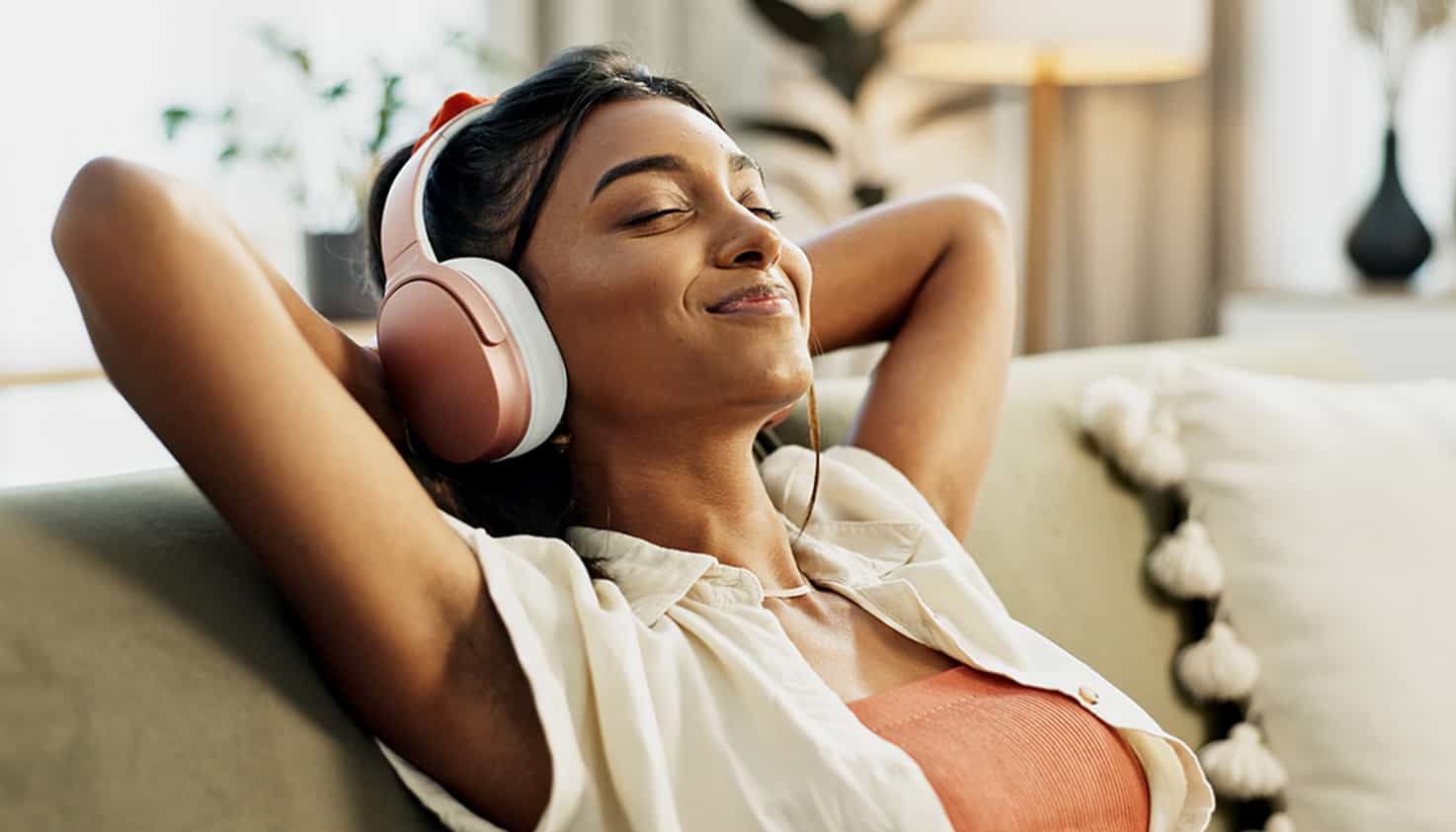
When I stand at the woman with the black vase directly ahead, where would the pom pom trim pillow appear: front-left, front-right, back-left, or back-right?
front-right

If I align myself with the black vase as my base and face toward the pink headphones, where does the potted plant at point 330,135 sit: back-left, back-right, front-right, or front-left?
front-right

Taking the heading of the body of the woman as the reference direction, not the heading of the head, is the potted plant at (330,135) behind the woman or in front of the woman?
behind

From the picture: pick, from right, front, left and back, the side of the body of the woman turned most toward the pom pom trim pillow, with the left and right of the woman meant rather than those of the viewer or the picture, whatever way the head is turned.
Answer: left

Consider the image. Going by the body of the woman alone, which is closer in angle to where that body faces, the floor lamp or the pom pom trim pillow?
the pom pom trim pillow

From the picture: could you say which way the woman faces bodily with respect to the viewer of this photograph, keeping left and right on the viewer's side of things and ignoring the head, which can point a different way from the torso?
facing the viewer and to the right of the viewer

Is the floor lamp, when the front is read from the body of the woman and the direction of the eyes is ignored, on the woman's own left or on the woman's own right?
on the woman's own left

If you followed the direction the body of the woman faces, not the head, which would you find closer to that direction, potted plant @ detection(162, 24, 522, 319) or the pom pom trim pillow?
the pom pom trim pillow

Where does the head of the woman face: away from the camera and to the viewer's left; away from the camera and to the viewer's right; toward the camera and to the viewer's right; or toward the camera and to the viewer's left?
toward the camera and to the viewer's right

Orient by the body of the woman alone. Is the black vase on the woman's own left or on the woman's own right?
on the woman's own left
